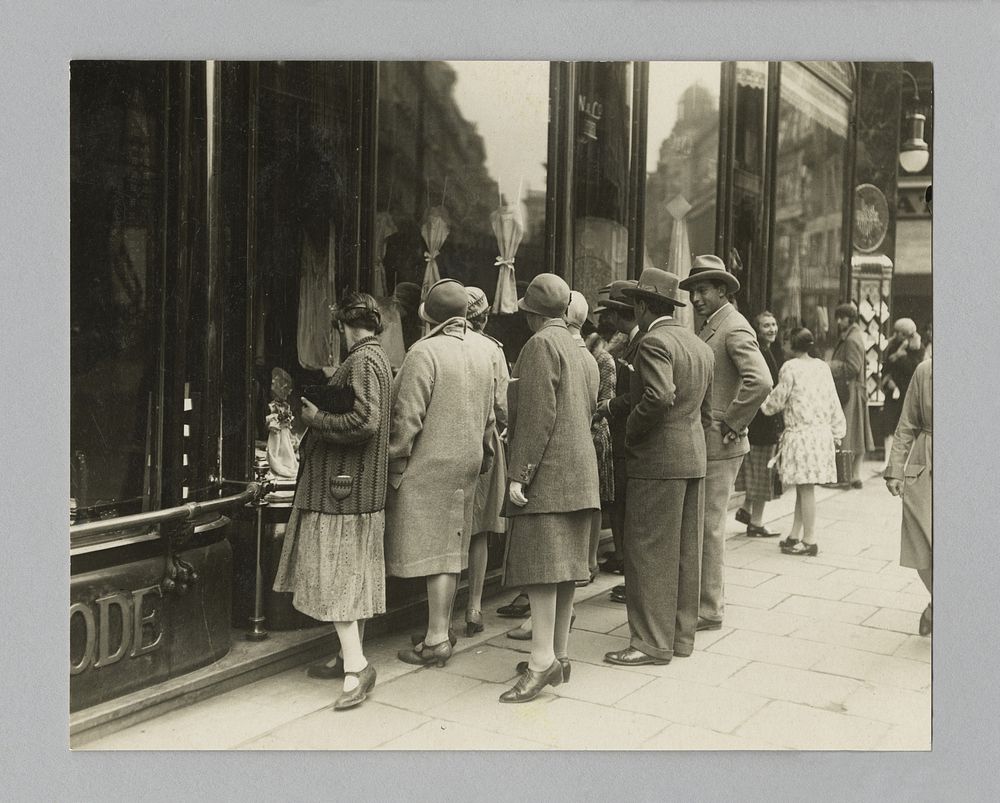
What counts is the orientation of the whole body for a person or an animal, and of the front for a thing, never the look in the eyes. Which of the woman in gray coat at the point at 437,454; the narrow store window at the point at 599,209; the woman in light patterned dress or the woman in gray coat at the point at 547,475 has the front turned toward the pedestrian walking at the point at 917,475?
the narrow store window

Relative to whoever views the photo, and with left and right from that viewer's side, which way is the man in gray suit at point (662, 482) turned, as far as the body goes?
facing away from the viewer and to the left of the viewer

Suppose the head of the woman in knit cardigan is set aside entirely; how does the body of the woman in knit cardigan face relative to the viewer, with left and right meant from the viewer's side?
facing to the left of the viewer

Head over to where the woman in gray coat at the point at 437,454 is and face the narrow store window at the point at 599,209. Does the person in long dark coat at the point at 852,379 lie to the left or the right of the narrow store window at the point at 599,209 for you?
right

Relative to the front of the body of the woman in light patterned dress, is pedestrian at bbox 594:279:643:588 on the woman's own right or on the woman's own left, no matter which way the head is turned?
on the woman's own left

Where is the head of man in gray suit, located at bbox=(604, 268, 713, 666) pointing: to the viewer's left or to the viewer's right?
to the viewer's left

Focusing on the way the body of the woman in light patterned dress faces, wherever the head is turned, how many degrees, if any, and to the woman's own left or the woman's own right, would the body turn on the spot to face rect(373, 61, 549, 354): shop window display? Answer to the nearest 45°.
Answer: approximately 90° to the woman's own left

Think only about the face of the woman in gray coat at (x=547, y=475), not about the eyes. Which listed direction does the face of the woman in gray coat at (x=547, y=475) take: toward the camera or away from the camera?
away from the camera

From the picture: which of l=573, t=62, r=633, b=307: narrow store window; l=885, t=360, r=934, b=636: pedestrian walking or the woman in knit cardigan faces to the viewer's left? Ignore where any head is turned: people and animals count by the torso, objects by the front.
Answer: the woman in knit cardigan

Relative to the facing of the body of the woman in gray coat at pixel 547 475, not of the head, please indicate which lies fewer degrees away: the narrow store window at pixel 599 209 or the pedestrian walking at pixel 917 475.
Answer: the narrow store window

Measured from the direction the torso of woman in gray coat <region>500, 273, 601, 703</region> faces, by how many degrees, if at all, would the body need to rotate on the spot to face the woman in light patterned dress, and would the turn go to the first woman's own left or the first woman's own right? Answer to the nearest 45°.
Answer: approximately 90° to the first woman's own right

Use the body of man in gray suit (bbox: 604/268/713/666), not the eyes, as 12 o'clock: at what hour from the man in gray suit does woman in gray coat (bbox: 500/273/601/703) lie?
The woman in gray coat is roughly at 9 o'clock from the man in gray suit.

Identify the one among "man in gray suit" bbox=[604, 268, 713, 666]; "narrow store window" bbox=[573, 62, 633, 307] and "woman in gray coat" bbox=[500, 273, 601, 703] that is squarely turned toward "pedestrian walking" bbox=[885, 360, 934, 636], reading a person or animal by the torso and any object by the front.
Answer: the narrow store window

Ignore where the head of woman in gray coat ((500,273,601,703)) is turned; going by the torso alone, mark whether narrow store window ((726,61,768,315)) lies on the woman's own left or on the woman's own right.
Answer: on the woman's own right
